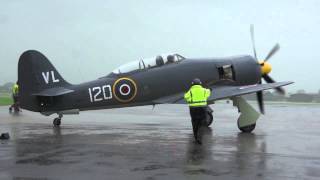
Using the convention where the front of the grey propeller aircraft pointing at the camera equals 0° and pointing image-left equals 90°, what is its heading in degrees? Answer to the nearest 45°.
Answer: approximately 225°
